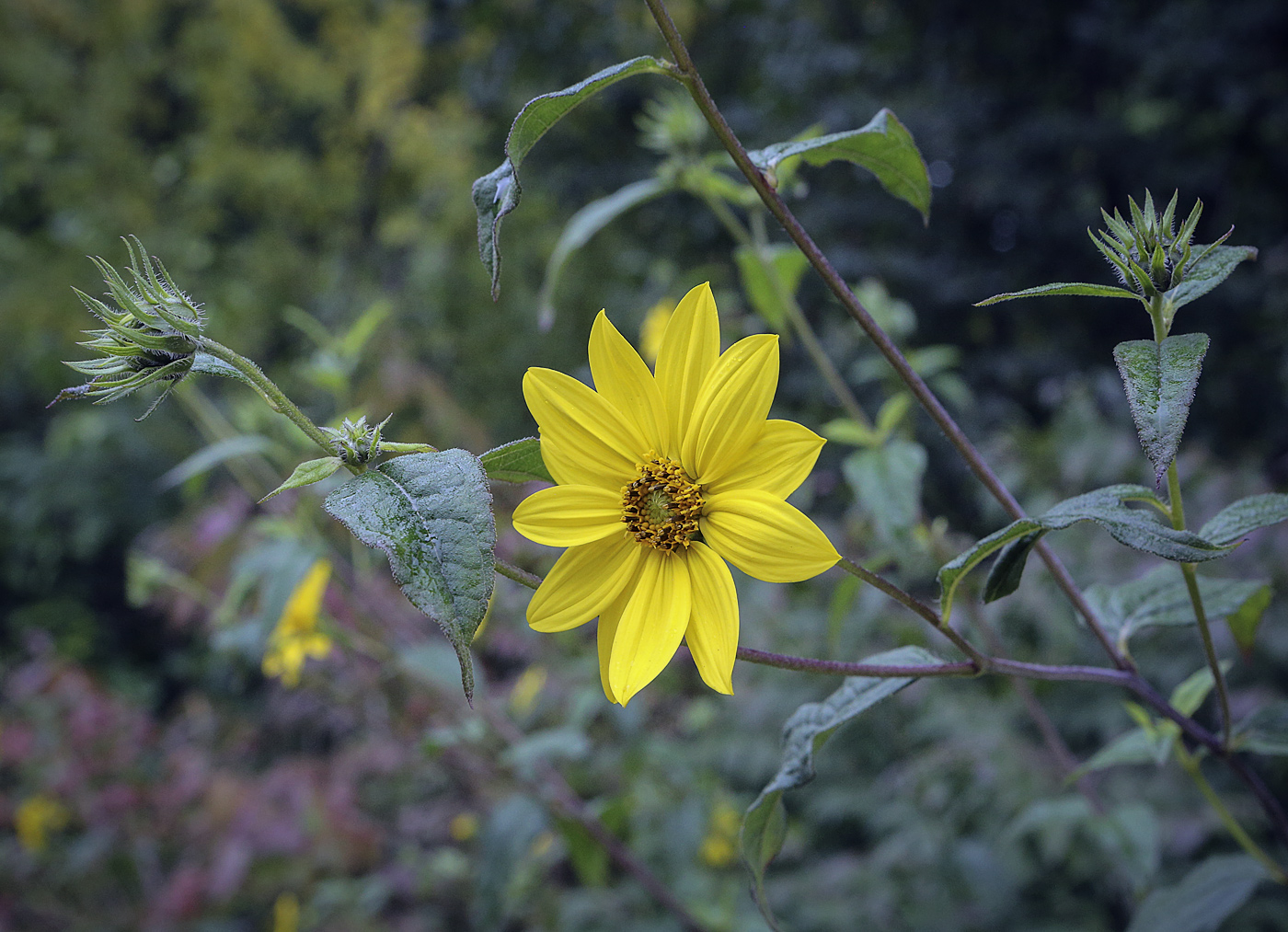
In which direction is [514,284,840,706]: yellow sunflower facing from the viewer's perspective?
toward the camera

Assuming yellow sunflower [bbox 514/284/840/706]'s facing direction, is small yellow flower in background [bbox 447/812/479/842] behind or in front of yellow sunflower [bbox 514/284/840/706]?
behind

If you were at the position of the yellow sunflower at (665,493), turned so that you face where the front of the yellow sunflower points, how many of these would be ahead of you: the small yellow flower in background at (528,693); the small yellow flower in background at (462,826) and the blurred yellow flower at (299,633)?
0
